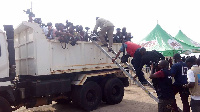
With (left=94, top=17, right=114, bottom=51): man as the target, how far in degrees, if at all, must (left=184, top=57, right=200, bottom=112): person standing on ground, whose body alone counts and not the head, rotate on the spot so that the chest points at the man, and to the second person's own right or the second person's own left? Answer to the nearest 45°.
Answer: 0° — they already face them

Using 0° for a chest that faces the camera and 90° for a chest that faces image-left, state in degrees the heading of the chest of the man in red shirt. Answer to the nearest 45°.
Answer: approximately 90°

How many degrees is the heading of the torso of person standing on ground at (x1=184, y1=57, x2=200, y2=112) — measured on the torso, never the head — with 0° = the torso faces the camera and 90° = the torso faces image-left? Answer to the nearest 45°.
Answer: approximately 135°

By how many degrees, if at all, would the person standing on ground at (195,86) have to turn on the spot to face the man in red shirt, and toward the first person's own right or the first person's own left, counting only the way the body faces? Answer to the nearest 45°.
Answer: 0° — they already face them

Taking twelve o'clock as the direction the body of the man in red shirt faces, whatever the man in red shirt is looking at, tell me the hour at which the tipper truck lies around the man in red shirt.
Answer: The tipper truck is roughly at 12 o'clock from the man in red shirt.

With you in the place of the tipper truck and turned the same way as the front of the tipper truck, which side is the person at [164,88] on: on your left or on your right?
on your left

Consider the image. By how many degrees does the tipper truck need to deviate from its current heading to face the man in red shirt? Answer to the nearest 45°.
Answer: approximately 135° to its left

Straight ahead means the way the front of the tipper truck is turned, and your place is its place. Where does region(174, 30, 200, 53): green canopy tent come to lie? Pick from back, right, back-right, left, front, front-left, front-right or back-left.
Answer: back
